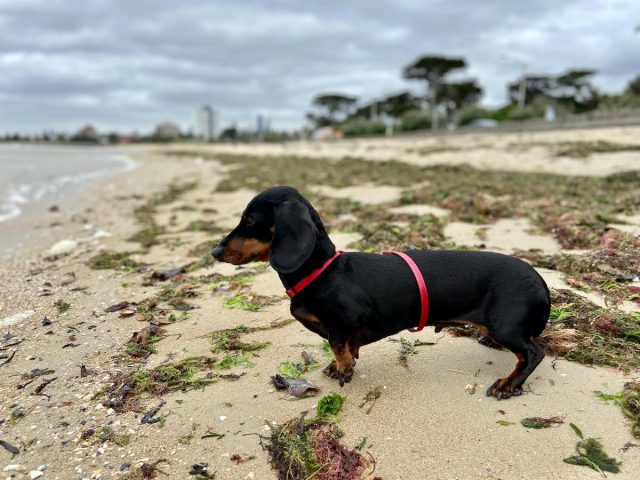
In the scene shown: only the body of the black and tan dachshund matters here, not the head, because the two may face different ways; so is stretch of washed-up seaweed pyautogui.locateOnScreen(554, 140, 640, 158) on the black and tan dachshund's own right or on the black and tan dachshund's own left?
on the black and tan dachshund's own right

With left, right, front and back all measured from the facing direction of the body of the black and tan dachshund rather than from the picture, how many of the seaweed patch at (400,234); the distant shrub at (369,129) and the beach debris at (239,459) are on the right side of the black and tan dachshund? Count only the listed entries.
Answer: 2

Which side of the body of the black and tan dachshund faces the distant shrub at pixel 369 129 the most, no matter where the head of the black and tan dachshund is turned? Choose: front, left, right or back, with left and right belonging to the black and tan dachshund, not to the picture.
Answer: right

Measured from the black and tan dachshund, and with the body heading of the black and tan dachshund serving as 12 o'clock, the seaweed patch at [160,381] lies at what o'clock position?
The seaweed patch is roughly at 12 o'clock from the black and tan dachshund.

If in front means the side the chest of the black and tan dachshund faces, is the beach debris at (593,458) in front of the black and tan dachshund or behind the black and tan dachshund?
behind

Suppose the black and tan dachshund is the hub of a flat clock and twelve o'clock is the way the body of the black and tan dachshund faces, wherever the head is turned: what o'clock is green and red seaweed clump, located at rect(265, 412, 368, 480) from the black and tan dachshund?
The green and red seaweed clump is roughly at 10 o'clock from the black and tan dachshund.

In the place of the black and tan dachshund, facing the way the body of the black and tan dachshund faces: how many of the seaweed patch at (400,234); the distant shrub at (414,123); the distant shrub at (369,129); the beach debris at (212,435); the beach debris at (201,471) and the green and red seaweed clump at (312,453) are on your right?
3

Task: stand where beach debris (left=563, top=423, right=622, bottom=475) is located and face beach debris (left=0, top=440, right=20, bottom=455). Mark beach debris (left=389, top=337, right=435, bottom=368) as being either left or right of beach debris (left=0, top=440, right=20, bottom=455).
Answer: right

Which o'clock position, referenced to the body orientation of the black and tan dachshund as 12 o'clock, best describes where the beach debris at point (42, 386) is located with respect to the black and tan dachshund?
The beach debris is roughly at 12 o'clock from the black and tan dachshund.

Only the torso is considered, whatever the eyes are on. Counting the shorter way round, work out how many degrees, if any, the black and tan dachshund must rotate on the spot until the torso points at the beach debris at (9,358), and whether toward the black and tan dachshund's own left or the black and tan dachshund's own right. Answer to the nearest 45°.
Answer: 0° — it already faces it

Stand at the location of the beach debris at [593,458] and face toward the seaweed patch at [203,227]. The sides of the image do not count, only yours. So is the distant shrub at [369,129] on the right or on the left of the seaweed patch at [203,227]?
right

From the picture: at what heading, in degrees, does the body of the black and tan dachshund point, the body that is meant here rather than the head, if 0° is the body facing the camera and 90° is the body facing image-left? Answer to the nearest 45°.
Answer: approximately 90°

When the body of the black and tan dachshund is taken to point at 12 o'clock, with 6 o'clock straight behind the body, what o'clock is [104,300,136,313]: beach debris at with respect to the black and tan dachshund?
The beach debris is roughly at 1 o'clock from the black and tan dachshund.
